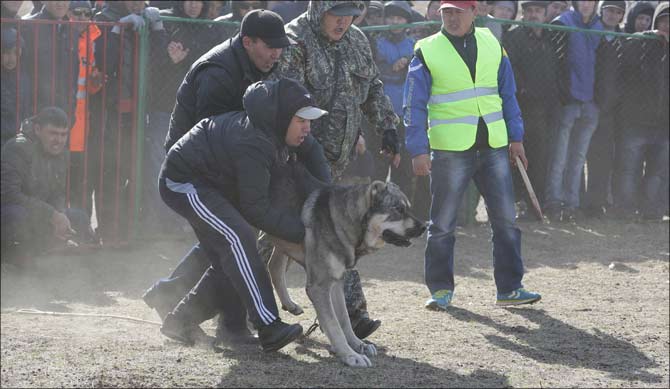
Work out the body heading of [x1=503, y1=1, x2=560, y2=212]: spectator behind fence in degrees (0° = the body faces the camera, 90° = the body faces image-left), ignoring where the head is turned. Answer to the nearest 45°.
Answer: approximately 0°

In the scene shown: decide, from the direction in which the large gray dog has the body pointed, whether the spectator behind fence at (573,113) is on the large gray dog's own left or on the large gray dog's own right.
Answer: on the large gray dog's own left

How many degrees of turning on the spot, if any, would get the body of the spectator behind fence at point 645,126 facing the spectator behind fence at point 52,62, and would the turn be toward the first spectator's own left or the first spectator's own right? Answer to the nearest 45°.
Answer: approximately 45° to the first spectator's own right

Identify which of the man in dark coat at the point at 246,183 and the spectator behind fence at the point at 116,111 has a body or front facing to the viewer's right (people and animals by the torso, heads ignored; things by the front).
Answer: the man in dark coat

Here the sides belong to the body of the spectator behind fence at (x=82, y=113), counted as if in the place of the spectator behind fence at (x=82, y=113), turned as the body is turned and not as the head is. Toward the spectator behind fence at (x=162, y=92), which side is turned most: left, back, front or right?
left

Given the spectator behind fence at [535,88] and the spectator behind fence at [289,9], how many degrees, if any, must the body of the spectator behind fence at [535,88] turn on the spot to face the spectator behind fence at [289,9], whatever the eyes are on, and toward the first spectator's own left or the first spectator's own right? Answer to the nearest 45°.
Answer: approximately 90° to the first spectator's own right

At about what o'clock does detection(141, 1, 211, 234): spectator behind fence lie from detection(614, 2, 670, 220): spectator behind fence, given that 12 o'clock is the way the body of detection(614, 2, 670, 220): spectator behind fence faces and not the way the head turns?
detection(141, 1, 211, 234): spectator behind fence is roughly at 2 o'clock from detection(614, 2, 670, 220): spectator behind fence.

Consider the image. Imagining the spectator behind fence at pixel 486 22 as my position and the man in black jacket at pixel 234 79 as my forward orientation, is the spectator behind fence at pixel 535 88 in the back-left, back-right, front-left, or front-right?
back-left

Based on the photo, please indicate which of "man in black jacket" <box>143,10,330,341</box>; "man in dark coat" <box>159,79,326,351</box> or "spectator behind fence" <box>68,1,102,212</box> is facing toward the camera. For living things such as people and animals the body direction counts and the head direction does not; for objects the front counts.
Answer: the spectator behind fence

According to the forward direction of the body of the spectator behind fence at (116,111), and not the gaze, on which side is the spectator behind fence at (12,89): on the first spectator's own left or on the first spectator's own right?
on the first spectator's own right

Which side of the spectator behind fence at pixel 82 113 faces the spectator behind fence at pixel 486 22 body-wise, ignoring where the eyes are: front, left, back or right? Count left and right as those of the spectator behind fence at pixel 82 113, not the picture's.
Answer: left

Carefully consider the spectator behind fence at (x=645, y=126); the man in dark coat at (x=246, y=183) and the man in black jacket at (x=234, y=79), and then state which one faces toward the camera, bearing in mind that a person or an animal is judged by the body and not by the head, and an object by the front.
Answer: the spectator behind fence

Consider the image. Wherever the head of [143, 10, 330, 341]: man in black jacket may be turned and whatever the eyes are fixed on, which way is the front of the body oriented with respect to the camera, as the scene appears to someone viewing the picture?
to the viewer's right

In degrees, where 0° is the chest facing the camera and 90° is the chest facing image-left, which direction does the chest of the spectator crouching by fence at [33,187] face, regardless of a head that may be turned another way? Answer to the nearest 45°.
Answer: approximately 315°

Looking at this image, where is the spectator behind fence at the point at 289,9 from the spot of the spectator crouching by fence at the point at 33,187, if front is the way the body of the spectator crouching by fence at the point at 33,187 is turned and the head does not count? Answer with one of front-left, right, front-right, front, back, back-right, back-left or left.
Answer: left
